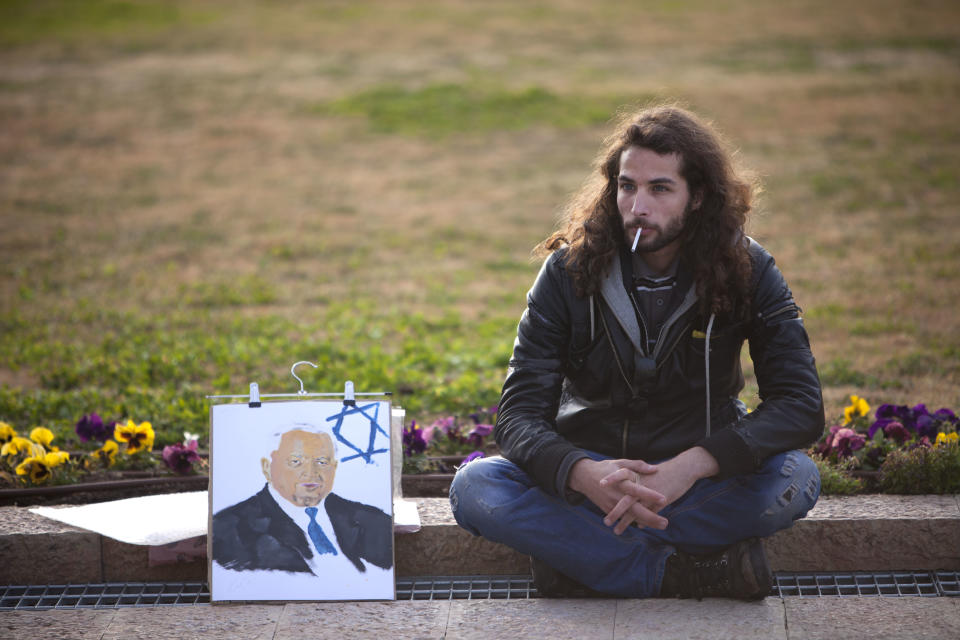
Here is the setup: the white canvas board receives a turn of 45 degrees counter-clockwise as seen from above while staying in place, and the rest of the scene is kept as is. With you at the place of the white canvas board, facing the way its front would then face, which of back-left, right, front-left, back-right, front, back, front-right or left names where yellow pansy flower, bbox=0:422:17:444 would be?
back

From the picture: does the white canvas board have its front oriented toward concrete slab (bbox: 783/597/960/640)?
no

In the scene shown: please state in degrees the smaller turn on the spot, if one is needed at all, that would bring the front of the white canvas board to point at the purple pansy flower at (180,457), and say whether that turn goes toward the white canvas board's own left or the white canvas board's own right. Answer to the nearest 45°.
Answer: approximately 135° to the white canvas board's own right

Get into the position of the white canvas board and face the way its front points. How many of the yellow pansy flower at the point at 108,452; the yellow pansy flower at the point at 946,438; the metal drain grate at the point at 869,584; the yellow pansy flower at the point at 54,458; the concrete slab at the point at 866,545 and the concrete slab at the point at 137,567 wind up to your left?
3

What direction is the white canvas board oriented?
toward the camera

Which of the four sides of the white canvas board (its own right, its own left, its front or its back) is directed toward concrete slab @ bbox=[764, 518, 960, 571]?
left

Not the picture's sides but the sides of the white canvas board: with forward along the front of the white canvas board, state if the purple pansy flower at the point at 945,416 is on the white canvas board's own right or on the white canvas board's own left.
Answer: on the white canvas board's own left

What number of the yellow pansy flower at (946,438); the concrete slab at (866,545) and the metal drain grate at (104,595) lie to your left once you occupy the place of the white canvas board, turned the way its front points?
2

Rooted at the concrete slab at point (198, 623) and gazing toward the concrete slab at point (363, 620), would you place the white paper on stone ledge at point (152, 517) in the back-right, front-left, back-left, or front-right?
back-left

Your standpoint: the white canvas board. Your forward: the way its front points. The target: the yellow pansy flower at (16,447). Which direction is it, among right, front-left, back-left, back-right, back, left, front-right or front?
back-right
